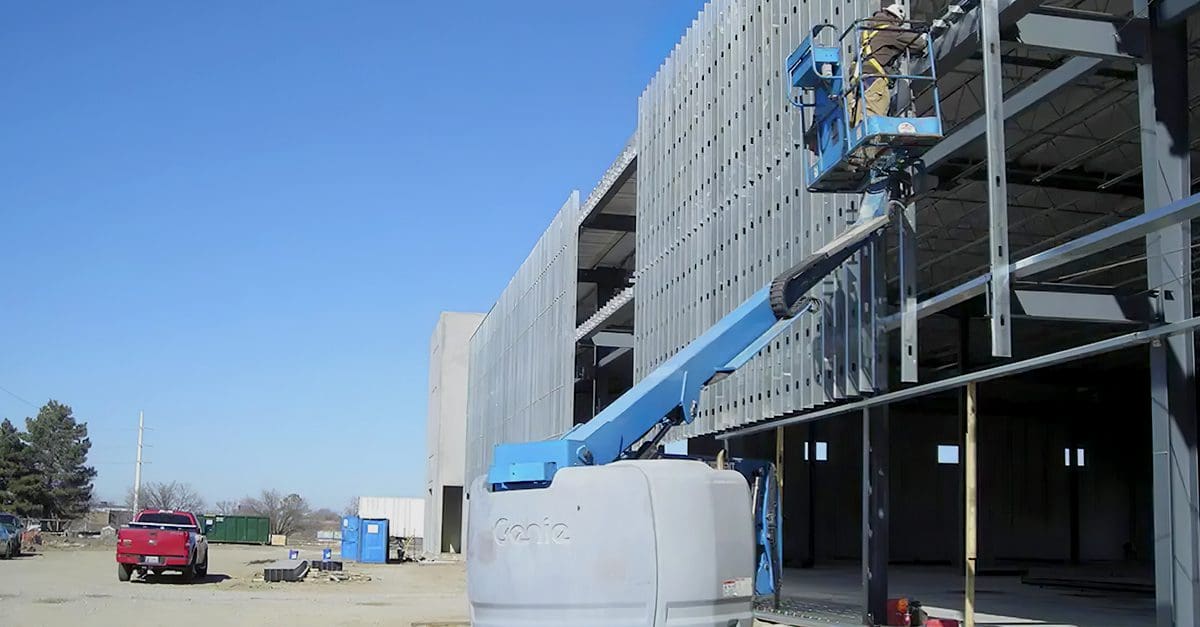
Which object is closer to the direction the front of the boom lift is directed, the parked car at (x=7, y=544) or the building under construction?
the building under construction

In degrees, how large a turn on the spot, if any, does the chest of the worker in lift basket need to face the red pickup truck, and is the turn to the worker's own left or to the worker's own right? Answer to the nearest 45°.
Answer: approximately 135° to the worker's own left

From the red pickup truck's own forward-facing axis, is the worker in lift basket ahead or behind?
behind

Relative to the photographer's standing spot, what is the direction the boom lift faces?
facing away from the viewer and to the right of the viewer

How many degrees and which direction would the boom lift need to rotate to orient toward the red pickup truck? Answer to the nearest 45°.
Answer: approximately 90° to its left

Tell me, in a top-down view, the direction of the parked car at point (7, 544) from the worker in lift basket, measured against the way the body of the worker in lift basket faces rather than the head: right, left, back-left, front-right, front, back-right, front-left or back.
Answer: back-left

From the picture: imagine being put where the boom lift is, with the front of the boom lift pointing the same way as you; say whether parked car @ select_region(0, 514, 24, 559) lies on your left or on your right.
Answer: on your left

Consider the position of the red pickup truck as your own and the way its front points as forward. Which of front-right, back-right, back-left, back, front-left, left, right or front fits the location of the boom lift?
back

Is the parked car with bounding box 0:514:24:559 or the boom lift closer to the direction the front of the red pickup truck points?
the parked car

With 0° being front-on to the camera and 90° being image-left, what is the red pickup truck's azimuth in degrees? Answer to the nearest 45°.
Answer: approximately 180°

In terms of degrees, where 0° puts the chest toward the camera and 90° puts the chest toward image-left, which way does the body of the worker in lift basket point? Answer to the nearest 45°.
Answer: approximately 270°
